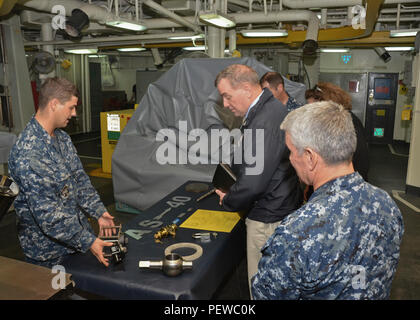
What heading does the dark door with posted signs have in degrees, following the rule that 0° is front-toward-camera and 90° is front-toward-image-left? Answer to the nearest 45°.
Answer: approximately 0°

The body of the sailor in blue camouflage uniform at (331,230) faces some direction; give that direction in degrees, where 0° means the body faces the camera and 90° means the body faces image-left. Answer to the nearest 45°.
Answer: approximately 135°

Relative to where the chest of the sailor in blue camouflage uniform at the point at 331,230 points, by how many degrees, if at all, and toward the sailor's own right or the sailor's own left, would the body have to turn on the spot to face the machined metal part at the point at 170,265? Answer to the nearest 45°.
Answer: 0° — they already face it

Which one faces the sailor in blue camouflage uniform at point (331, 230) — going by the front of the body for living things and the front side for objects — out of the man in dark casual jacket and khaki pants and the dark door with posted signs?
the dark door with posted signs

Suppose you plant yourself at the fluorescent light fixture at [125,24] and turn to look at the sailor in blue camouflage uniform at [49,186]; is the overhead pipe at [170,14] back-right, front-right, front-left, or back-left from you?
back-left

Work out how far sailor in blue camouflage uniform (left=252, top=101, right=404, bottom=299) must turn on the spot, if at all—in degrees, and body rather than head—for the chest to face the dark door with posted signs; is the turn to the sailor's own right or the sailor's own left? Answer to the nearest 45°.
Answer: approximately 45° to the sailor's own right

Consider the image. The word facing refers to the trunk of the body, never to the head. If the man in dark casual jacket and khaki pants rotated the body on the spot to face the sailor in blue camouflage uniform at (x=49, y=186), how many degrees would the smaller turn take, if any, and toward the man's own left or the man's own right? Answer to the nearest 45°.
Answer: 0° — they already face them

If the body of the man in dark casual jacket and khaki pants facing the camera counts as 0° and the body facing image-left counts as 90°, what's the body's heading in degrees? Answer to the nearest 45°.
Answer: approximately 90°

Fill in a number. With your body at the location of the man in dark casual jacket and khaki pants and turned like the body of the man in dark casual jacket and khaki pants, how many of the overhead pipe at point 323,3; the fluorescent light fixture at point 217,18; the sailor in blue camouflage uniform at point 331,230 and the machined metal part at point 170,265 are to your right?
2

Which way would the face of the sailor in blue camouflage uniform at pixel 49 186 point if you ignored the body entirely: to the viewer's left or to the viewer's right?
to the viewer's right

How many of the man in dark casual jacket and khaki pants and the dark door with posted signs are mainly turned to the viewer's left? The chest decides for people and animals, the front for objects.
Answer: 1

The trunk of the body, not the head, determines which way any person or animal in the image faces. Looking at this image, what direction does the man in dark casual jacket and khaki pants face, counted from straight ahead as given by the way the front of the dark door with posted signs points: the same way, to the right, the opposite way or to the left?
to the right
